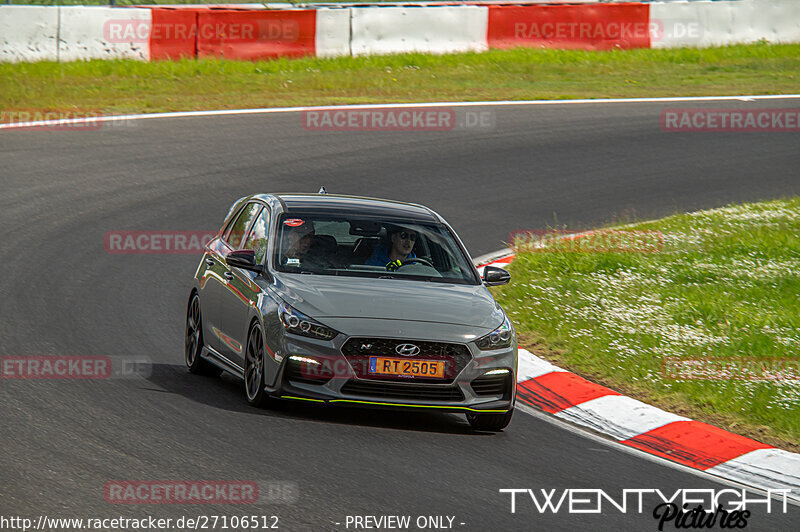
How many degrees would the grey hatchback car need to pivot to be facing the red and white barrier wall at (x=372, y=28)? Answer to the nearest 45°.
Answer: approximately 135° to its left

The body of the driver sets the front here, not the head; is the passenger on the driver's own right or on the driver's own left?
on the driver's own right

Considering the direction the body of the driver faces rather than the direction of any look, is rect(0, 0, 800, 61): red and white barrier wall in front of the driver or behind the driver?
behind

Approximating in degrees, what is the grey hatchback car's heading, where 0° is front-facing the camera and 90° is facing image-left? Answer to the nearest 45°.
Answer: approximately 315°

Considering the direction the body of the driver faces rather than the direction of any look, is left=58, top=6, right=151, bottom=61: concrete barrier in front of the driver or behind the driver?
behind

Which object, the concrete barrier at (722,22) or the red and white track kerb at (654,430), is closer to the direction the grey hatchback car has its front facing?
the red and white track kerb

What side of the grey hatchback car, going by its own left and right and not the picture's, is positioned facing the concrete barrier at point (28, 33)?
back

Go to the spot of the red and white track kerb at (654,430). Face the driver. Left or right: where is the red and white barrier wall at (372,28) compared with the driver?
right

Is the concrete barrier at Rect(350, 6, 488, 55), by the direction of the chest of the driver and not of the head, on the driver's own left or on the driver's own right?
on the driver's own left

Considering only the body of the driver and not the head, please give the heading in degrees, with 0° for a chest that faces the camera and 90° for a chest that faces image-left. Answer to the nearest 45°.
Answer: approximately 315°

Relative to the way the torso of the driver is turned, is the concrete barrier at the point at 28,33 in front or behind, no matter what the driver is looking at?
behind
